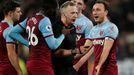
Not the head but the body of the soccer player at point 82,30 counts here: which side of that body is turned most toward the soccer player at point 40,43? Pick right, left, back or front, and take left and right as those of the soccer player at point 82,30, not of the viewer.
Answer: front

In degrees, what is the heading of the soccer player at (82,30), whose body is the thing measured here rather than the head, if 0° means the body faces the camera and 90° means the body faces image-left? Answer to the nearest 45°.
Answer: approximately 45°

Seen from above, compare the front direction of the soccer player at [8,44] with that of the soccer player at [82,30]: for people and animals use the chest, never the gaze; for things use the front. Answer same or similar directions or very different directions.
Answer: very different directions

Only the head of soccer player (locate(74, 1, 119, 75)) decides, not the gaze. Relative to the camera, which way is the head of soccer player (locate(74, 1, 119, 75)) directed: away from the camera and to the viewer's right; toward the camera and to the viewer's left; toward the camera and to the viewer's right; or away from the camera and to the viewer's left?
toward the camera and to the viewer's left

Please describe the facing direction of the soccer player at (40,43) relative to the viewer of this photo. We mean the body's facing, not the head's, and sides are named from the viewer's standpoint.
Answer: facing away from the viewer and to the right of the viewer

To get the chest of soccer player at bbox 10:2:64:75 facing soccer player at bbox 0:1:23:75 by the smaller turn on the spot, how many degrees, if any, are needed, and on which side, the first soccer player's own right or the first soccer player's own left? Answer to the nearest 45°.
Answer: approximately 90° to the first soccer player's own left

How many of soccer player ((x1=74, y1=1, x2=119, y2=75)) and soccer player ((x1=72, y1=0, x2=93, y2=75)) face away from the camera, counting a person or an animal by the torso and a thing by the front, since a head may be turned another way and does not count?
0

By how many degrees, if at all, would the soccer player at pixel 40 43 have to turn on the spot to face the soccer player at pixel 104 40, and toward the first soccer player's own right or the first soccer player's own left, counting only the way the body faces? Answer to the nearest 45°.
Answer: approximately 45° to the first soccer player's own right

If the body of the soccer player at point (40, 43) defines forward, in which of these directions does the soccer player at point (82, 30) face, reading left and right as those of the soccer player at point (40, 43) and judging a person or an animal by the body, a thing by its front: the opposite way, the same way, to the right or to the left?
the opposite way

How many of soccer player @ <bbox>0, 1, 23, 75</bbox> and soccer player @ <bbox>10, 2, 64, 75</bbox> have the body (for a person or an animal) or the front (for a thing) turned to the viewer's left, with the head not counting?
0

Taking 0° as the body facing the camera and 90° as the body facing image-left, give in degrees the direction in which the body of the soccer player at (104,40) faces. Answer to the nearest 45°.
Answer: approximately 45°

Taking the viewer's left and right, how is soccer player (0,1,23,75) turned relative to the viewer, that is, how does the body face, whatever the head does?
facing away from the viewer and to the right of the viewer
